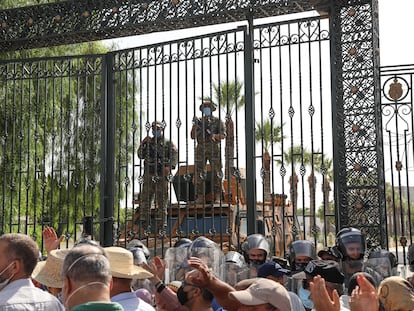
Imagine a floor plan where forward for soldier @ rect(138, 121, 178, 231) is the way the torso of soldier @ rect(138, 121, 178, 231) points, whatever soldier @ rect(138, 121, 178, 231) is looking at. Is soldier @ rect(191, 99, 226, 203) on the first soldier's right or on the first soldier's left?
on the first soldier's left

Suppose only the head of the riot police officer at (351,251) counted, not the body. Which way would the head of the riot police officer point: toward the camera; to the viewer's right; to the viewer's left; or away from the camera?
toward the camera

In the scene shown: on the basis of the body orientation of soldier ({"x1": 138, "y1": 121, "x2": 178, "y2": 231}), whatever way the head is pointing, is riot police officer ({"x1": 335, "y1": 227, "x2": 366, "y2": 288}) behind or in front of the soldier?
in front

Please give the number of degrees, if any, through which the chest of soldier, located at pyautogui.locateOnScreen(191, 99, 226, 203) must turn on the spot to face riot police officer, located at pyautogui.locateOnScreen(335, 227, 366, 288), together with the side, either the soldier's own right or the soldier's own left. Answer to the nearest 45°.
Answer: approximately 45° to the soldier's own left

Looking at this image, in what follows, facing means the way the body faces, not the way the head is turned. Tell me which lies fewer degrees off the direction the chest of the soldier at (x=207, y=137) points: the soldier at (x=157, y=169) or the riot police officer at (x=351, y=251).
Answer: the riot police officer

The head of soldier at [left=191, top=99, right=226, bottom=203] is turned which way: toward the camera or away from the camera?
toward the camera

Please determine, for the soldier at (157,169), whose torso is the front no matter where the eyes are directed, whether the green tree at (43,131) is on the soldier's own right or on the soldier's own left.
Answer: on the soldier's own right

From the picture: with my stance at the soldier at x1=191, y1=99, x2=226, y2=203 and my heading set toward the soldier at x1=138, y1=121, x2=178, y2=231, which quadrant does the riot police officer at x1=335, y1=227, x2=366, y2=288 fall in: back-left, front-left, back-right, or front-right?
back-left

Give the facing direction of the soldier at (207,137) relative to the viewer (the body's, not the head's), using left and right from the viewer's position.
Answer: facing the viewer

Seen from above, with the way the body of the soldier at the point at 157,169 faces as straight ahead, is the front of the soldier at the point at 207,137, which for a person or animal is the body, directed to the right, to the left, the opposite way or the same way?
the same way

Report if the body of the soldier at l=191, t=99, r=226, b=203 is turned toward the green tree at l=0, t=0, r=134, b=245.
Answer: no

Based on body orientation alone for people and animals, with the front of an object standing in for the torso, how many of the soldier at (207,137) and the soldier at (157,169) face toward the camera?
2

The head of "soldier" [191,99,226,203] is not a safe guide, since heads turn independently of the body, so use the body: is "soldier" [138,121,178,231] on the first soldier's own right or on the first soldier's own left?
on the first soldier's own right

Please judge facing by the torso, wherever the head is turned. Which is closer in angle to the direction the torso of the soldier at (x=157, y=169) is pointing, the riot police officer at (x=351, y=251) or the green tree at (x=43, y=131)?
the riot police officer
